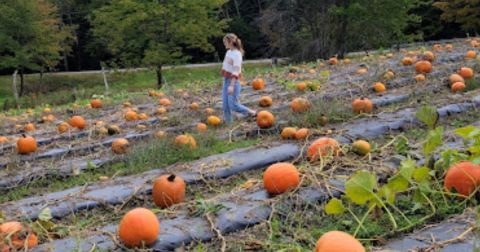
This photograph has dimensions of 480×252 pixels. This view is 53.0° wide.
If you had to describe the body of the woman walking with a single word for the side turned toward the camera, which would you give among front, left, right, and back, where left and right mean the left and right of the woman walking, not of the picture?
left

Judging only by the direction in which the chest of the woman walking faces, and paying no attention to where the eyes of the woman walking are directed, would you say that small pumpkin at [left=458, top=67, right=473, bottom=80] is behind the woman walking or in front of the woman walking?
behind

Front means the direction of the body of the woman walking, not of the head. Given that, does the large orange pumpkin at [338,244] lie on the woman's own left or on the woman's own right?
on the woman's own left

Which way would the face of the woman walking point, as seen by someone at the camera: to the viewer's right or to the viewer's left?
to the viewer's left

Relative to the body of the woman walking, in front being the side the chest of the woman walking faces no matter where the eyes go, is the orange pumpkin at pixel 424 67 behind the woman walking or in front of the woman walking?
behind
